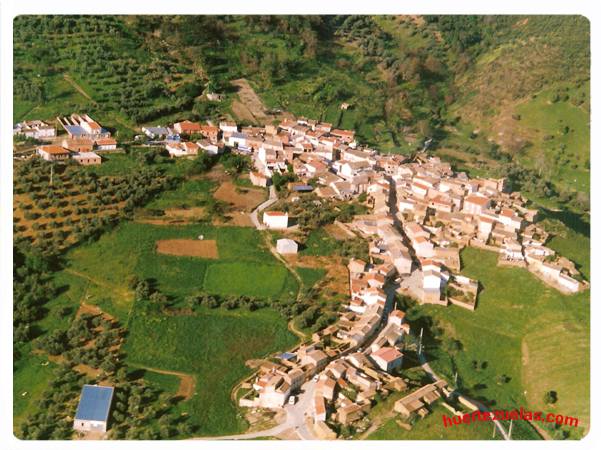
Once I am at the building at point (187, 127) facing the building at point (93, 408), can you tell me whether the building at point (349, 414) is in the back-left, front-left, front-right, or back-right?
front-left

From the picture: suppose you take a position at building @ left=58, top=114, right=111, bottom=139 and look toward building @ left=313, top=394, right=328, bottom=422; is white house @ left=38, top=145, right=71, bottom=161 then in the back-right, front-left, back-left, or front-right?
front-right

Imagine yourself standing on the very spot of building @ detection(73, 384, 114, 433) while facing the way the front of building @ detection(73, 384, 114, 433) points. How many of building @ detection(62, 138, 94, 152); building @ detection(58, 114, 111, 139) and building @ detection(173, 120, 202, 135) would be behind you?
3

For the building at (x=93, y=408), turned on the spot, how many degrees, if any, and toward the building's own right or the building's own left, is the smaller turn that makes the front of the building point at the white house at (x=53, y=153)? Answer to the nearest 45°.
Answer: approximately 180°

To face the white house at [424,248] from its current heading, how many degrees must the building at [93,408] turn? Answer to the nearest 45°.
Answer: approximately 135° to its left

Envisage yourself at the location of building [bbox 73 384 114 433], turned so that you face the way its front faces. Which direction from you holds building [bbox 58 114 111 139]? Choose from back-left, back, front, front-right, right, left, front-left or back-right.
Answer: back

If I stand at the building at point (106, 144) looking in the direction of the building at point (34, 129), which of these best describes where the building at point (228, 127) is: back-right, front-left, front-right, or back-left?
back-right

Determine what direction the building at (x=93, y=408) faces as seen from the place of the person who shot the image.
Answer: facing the viewer

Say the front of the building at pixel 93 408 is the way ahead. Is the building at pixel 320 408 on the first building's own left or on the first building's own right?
on the first building's own left

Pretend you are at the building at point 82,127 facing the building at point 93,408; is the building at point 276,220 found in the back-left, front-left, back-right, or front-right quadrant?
front-left

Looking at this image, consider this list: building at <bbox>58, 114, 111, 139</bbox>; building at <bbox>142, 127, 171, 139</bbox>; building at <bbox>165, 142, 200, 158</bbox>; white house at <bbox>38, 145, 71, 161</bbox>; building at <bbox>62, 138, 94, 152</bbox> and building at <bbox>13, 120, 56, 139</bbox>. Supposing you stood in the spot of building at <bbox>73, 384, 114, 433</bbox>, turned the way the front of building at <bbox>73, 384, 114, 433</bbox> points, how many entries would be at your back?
6

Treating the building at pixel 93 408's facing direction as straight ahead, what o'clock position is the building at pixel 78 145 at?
the building at pixel 78 145 is roughly at 6 o'clock from the building at pixel 93 408.

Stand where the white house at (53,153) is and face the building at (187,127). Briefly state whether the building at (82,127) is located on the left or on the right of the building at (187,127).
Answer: left

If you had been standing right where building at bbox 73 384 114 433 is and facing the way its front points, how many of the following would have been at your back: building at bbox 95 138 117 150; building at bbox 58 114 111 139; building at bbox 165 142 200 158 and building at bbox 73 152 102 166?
4

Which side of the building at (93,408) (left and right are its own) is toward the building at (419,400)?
left

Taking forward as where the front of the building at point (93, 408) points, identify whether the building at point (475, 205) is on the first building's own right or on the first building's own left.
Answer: on the first building's own left

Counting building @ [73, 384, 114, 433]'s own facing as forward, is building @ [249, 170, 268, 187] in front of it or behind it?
behind
